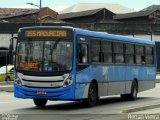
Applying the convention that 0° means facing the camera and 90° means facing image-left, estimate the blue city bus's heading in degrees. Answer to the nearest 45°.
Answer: approximately 45°
